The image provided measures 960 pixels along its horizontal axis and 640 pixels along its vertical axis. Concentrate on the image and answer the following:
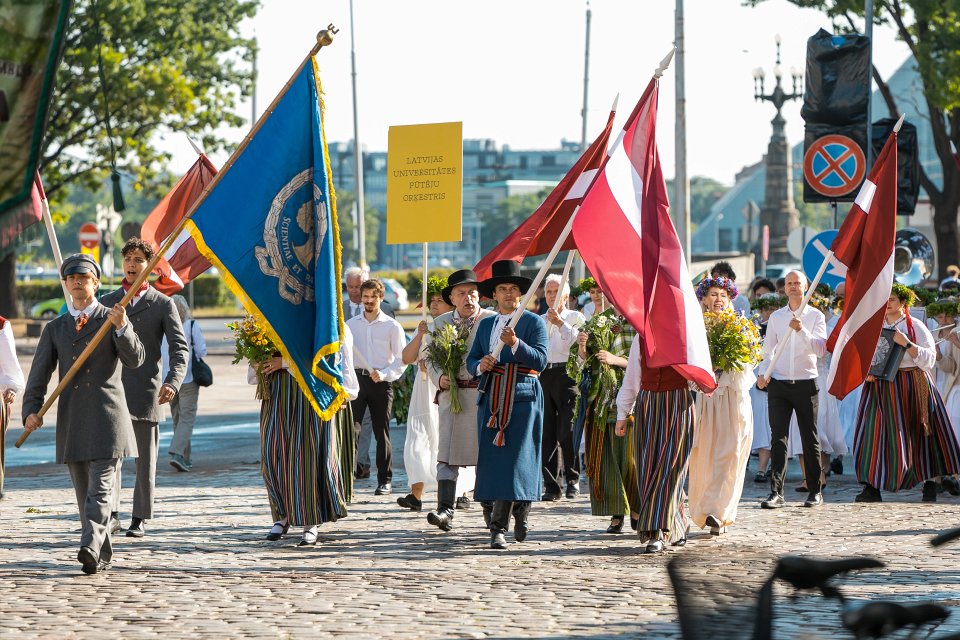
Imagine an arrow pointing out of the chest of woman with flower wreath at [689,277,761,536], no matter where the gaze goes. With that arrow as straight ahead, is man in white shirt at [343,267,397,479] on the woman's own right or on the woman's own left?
on the woman's own right

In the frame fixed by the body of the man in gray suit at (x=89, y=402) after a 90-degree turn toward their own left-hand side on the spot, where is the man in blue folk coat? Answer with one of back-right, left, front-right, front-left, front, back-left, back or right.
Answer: front

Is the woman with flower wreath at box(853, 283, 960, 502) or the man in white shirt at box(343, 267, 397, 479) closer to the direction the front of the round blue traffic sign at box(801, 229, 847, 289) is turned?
the woman with flower wreath

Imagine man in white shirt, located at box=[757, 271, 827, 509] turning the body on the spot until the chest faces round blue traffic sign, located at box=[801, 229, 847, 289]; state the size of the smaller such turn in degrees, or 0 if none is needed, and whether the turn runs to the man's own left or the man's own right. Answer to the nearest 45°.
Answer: approximately 180°

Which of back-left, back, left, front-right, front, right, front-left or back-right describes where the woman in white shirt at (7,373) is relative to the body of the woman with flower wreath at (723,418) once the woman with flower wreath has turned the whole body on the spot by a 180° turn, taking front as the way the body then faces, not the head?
left

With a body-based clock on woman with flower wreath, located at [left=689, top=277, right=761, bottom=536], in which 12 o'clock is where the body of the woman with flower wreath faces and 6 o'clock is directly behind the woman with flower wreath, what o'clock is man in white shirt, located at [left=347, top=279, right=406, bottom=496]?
The man in white shirt is roughly at 4 o'clock from the woman with flower wreath.

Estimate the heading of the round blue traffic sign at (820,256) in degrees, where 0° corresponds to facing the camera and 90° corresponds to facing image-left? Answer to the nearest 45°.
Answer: approximately 0°
